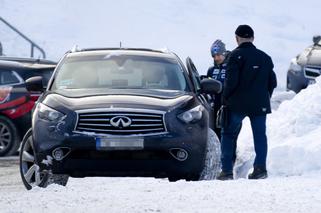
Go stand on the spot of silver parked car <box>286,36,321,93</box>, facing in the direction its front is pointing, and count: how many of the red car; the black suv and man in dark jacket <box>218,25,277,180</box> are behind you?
0

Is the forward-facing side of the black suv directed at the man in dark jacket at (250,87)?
no

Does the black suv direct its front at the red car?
no

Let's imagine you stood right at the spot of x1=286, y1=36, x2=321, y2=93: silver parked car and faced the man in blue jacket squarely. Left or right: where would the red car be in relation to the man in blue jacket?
right

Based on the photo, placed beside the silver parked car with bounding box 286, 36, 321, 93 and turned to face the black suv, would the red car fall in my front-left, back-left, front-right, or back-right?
front-right

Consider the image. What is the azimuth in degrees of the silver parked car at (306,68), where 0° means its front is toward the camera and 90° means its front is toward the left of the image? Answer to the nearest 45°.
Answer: approximately 45°

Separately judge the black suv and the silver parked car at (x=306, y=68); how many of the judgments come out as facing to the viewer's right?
0

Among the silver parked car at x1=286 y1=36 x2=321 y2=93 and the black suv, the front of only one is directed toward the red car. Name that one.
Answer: the silver parked car

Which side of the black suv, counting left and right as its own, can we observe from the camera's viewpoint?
front
